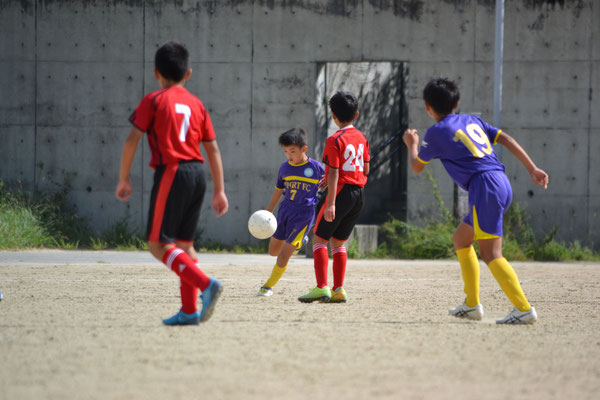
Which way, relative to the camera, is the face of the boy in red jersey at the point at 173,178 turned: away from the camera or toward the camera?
away from the camera

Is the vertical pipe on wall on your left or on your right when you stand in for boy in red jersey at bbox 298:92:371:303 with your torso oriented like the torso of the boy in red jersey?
on your right

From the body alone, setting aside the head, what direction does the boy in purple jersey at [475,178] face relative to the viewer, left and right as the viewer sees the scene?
facing away from the viewer and to the left of the viewer

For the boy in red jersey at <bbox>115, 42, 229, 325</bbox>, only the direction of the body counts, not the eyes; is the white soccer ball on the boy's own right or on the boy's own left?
on the boy's own right

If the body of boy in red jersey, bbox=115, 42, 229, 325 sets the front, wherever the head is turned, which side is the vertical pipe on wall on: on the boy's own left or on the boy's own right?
on the boy's own right

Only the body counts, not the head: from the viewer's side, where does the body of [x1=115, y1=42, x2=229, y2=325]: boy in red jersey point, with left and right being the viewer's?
facing away from the viewer and to the left of the viewer
